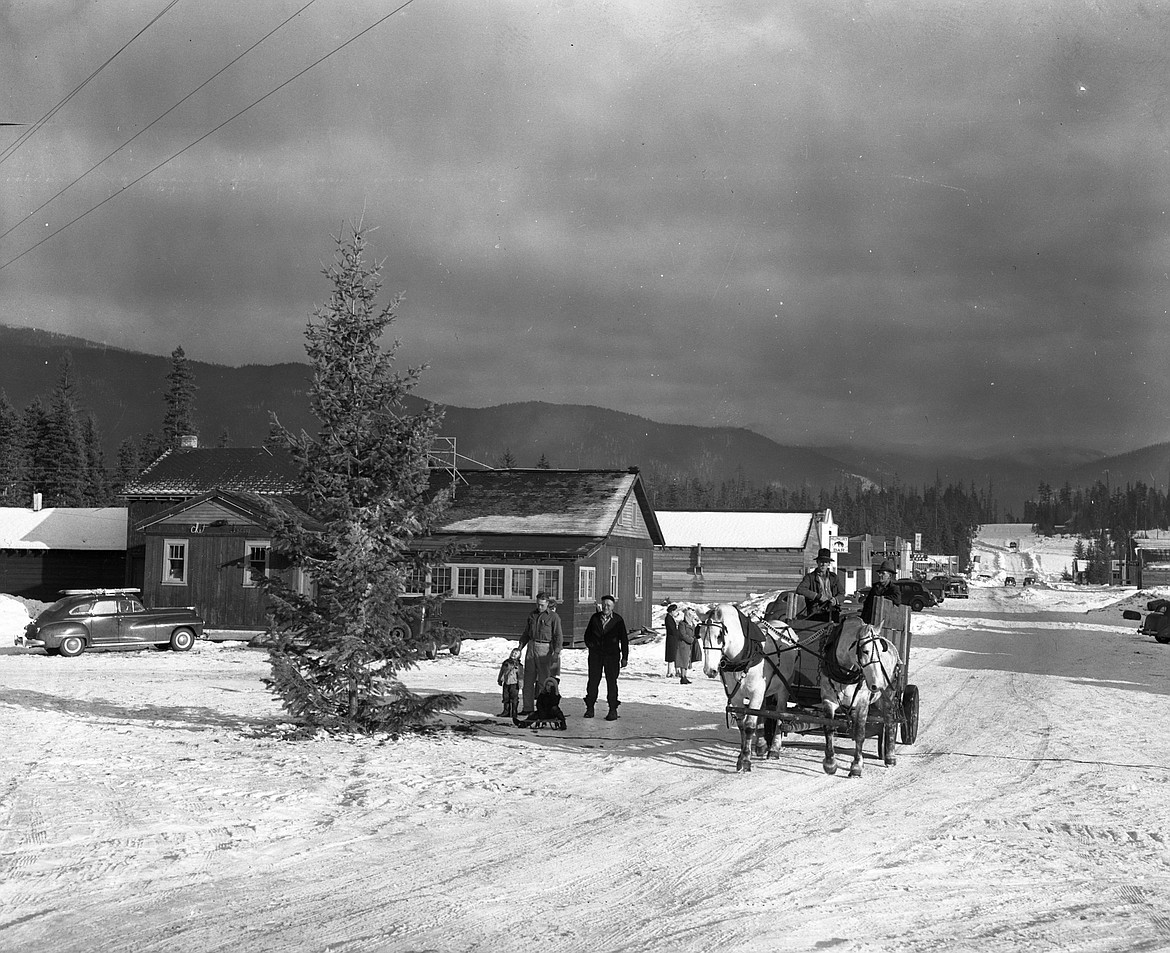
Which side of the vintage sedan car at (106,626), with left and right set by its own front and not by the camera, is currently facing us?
right

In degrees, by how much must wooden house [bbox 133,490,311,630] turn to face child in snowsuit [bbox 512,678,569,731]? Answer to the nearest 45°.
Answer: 0° — it already faces them

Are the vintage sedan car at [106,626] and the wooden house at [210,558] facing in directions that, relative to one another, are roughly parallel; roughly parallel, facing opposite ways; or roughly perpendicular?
roughly perpendicular

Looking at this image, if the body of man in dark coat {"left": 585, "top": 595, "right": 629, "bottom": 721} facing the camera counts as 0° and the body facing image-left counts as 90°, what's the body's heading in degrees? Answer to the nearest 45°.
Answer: approximately 0°

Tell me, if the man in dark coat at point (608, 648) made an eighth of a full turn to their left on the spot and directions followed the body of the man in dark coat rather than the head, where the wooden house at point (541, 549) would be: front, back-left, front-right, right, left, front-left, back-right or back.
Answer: back-left

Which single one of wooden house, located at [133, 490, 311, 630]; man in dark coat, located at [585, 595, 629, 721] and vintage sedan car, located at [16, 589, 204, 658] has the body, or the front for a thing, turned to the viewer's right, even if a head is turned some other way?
the vintage sedan car

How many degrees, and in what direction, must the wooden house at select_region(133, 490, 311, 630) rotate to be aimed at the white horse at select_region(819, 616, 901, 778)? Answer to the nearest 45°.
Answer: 0° — it already faces it

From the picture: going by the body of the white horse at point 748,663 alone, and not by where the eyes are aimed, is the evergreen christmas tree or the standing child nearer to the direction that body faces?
the evergreen christmas tree
